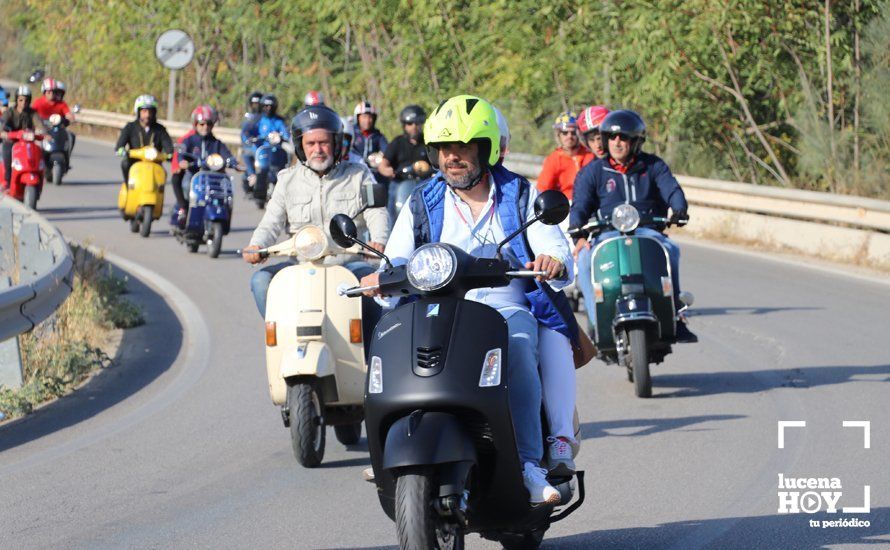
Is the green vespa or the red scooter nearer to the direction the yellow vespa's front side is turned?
the green vespa

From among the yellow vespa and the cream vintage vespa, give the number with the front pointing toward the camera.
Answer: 2

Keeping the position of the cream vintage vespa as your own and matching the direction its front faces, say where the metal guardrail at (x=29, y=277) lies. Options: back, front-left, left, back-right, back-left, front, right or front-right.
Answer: back-right

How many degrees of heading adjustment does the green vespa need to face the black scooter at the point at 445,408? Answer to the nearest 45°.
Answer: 0° — it already faces it
